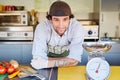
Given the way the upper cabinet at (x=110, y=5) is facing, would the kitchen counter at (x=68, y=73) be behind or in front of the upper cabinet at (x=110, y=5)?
in front

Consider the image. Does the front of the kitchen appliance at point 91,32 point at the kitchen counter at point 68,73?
yes

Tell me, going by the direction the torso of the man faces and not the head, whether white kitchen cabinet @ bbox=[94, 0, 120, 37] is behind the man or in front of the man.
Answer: behind

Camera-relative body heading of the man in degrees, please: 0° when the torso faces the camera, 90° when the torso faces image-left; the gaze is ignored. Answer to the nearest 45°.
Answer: approximately 0°

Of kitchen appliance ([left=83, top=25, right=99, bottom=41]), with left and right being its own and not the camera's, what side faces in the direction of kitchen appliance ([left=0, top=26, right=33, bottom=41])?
right
